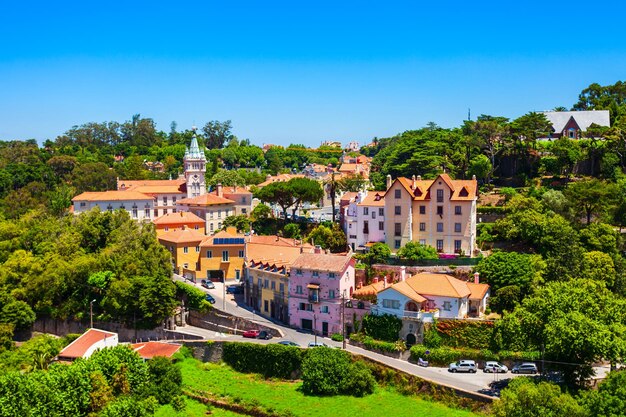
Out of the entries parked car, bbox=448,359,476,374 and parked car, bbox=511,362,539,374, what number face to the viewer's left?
2

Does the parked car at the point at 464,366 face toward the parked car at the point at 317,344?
yes

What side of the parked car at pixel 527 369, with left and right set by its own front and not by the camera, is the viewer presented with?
left

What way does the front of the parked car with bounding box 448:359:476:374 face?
to the viewer's left

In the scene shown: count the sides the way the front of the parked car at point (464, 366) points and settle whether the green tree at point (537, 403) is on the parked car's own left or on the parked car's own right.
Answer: on the parked car's own left

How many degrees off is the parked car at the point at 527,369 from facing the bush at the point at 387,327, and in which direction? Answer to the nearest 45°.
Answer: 0° — it already faces it

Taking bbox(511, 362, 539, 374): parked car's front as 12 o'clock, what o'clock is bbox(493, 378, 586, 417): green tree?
The green tree is roughly at 9 o'clock from the parked car.

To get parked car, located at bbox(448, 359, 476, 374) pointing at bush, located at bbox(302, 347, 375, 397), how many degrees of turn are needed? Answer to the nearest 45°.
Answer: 0° — it already faces it

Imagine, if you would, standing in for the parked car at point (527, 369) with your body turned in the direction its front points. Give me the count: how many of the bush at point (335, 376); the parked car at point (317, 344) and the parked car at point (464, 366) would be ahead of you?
3
